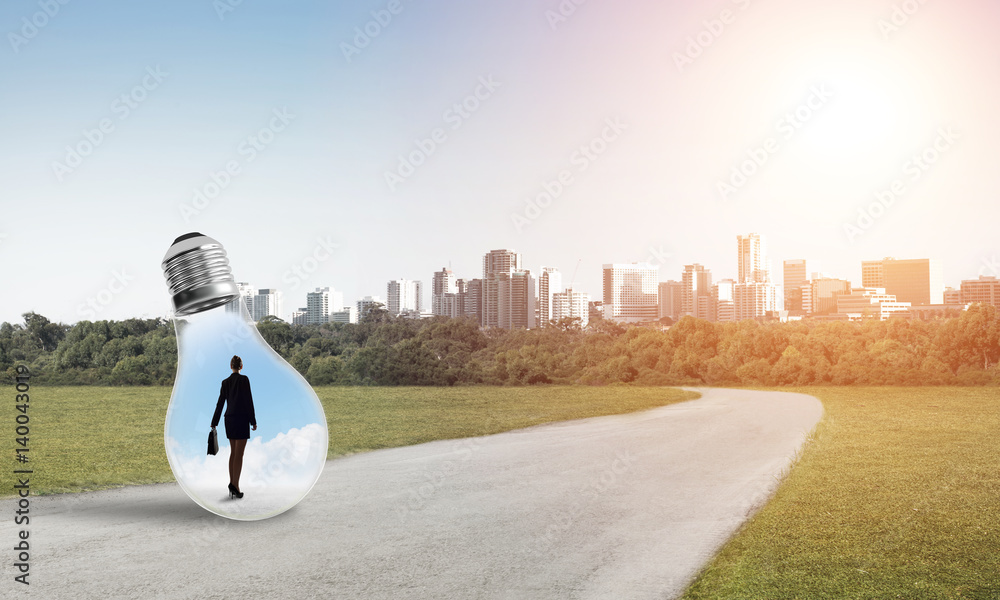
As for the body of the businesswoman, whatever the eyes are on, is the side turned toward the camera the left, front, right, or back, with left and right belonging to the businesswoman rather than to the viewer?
back

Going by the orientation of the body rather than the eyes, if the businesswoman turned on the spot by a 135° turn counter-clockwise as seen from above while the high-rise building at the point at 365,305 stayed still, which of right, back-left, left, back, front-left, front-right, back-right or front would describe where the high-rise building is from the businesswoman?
back-right

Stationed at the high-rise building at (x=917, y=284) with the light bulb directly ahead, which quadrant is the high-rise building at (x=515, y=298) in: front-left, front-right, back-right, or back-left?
front-right

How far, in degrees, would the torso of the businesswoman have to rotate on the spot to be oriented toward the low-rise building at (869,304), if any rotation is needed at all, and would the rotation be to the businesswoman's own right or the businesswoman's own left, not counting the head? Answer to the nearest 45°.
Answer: approximately 45° to the businesswoman's own right

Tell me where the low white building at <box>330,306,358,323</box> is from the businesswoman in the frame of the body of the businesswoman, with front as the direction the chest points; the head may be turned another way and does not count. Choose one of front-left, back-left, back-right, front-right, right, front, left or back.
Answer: front

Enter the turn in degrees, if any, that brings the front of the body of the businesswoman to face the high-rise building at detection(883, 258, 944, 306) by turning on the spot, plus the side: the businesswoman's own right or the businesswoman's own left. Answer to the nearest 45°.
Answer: approximately 45° to the businesswoman's own right

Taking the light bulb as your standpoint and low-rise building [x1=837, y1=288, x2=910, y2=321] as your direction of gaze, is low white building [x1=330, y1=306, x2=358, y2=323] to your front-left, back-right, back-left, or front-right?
front-left

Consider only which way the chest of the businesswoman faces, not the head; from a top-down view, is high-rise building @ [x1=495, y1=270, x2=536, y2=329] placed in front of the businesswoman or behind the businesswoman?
in front
